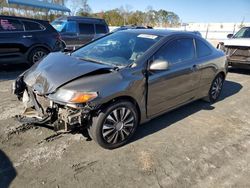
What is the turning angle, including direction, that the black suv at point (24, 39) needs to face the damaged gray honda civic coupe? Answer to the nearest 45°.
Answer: approximately 90° to its left

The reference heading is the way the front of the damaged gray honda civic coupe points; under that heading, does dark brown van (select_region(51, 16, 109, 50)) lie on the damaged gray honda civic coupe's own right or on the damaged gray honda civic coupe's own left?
on the damaged gray honda civic coupe's own right

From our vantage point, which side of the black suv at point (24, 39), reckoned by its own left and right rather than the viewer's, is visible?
left

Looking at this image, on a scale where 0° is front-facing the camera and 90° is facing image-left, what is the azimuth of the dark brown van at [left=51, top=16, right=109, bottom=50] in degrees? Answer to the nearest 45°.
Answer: approximately 45°

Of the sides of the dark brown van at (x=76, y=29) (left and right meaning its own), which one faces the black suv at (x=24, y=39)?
front

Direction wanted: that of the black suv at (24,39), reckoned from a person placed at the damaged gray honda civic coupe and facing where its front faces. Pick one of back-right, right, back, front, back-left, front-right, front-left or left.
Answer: right

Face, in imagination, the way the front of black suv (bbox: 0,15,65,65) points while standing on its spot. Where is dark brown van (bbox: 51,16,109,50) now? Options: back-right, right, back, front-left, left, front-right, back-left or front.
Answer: back-right

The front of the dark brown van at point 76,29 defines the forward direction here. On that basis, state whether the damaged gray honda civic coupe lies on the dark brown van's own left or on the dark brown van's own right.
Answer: on the dark brown van's own left

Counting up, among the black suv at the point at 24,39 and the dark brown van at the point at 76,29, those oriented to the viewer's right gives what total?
0

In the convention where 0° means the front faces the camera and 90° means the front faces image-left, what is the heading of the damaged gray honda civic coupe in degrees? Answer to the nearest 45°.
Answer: approximately 45°
